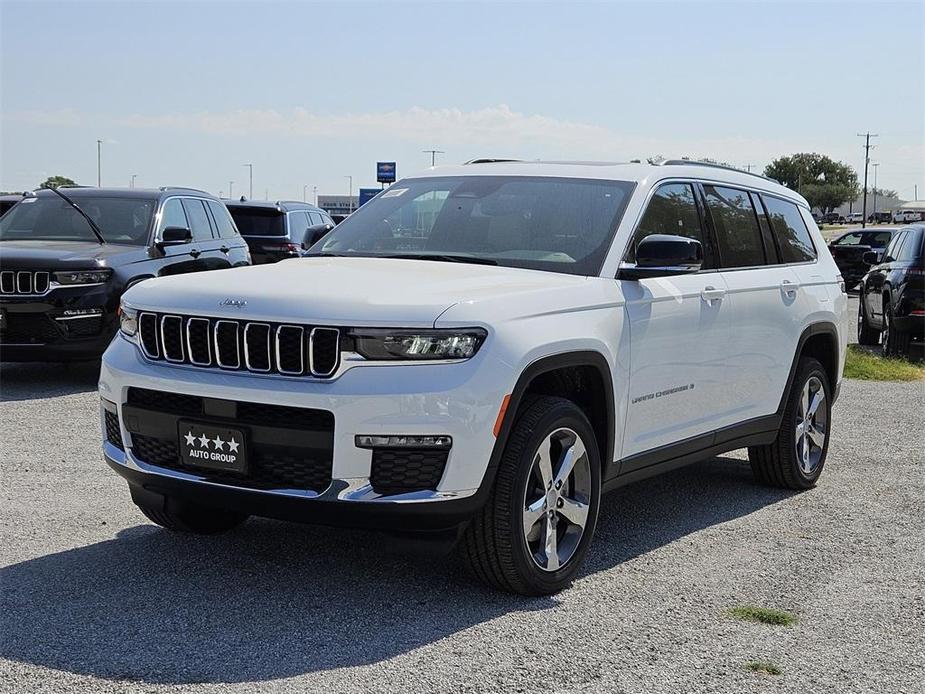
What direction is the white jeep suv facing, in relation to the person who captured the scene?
facing the viewer and to the left of the viewer

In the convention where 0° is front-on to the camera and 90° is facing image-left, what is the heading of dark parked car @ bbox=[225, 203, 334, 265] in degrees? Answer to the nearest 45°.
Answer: approximately 225°

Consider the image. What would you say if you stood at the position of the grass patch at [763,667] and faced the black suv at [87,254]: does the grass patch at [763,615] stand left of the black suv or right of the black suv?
right

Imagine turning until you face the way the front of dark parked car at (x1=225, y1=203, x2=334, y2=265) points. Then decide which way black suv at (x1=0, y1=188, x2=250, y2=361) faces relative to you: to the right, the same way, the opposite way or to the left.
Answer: the opposite way

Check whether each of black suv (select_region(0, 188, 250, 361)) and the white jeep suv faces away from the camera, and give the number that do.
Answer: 0

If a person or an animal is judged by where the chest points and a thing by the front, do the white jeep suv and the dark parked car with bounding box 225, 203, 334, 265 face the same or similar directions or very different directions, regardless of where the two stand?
very different directions

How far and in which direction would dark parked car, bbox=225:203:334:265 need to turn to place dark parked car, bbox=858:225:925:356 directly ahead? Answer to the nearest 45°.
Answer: approximately 90° to its right

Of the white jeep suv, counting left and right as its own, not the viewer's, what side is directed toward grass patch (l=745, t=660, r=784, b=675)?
left

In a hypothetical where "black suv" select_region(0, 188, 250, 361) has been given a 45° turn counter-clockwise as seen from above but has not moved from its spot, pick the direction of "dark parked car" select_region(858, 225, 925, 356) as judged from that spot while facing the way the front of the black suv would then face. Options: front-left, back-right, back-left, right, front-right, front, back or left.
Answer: left

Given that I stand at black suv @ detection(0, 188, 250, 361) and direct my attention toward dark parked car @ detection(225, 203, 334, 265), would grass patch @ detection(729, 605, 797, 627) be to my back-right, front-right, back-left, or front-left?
back-right

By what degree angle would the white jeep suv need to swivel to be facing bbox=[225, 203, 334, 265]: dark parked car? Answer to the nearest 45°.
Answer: approximately 135° to its right

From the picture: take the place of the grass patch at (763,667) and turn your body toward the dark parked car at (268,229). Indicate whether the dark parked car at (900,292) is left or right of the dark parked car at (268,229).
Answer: right

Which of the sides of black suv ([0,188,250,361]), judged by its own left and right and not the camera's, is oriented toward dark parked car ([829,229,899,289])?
back

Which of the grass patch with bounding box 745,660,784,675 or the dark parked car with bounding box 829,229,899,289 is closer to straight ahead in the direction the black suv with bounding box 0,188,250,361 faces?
the grass patch

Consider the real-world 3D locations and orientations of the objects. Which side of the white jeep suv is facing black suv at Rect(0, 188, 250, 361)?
right

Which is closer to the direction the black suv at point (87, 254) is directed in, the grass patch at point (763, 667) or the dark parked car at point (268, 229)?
the grass patch

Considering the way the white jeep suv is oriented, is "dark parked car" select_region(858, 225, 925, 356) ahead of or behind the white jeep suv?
behind
